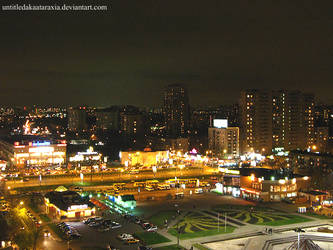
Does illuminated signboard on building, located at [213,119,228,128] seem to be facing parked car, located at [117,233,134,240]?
yes

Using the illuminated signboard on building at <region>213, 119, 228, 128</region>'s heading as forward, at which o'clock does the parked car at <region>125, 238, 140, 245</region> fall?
The parked car is roughly at 12 o'clock from the illuminated signboard on building.

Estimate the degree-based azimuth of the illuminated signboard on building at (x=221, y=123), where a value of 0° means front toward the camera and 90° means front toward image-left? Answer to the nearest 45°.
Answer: approximately 0°

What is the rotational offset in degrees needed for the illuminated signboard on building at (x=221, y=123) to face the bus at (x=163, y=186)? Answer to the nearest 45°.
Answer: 0° — it already faces it

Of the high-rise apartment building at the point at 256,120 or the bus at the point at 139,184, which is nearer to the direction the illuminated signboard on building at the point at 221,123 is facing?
the bus

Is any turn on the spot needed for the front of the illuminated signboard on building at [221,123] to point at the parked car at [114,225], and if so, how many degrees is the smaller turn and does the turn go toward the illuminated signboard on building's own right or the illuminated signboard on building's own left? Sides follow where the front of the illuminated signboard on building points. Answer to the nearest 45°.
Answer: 0° — it already faces it

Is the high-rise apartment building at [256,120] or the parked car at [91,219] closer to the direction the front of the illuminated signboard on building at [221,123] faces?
the parked car

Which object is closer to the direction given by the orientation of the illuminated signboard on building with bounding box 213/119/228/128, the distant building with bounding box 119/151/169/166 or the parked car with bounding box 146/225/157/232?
the parked car

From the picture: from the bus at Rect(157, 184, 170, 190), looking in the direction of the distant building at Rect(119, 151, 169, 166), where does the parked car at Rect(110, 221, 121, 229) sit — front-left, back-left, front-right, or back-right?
back-left

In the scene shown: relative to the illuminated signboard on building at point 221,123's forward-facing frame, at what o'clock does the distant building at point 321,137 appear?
The distant building is roughly at 8 o'clock from the illuminated signboard on building.

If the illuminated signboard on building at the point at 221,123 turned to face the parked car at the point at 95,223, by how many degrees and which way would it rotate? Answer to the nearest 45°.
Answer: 0° — it already faces it
